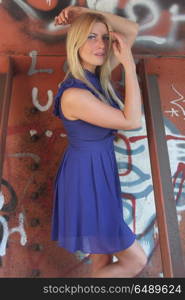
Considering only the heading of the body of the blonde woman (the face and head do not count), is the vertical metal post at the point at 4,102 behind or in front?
behind
